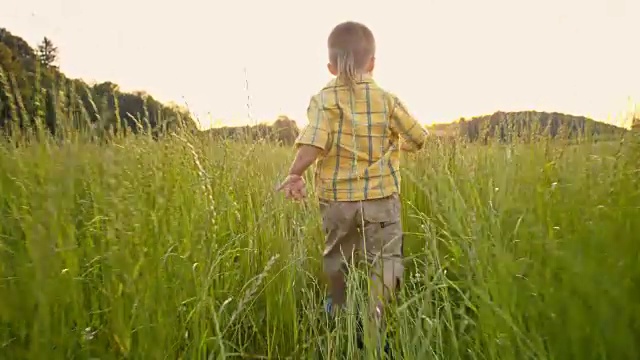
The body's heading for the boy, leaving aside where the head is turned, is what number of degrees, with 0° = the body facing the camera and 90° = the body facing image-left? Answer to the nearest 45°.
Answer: approximately 180°

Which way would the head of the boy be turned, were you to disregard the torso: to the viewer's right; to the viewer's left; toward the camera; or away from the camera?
away from the camera
